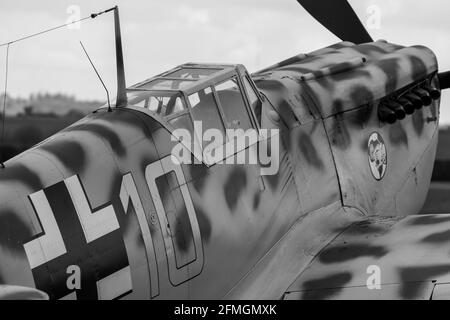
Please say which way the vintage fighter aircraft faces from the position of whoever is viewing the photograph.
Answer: facing away from the viewer and to the right of the viewer
